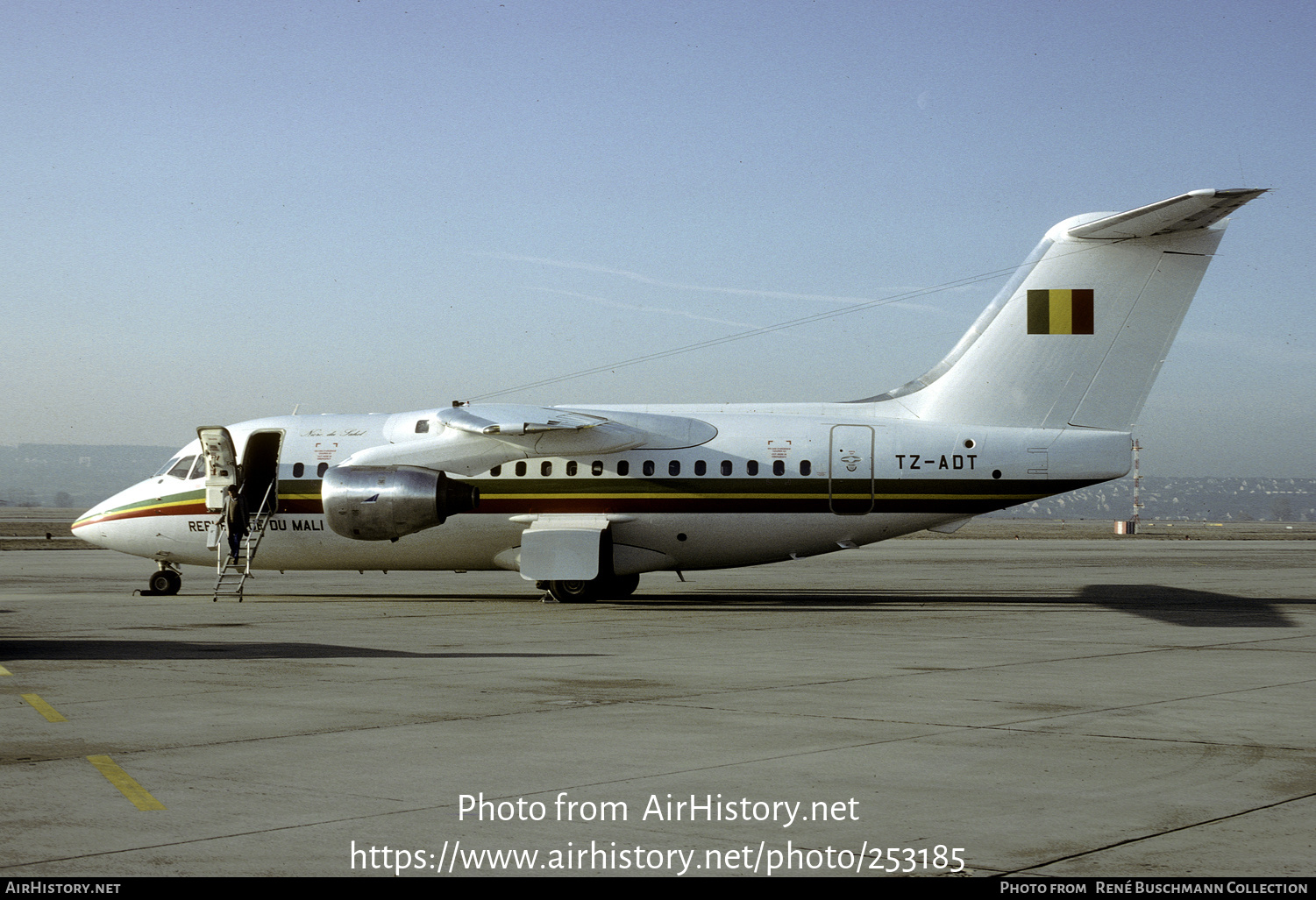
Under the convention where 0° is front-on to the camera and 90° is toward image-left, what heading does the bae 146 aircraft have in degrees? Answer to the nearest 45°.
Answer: approximately 90°
